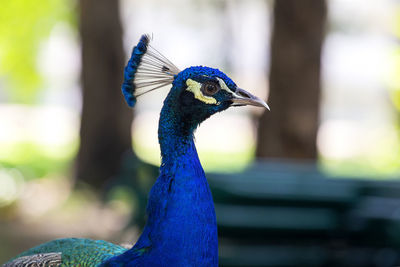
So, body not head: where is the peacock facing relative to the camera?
to the viewer's right

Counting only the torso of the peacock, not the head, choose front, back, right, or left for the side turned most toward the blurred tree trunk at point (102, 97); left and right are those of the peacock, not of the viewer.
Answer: left
